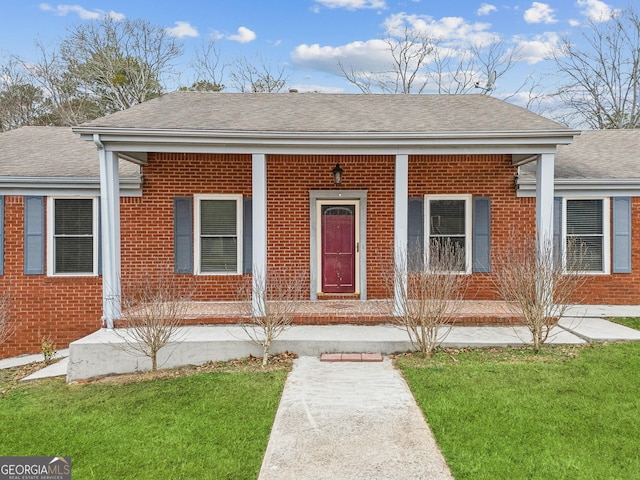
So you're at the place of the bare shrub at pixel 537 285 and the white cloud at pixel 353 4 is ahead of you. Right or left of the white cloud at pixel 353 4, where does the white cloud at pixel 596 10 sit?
right

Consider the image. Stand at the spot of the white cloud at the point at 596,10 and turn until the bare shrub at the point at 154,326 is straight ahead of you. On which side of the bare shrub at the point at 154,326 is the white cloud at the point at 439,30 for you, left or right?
right

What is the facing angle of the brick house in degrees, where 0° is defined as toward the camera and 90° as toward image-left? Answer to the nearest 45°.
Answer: approximately 0°

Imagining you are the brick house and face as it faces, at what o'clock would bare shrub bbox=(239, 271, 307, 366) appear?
The bare shrub is roughly at 12 o'clock from the brick house.

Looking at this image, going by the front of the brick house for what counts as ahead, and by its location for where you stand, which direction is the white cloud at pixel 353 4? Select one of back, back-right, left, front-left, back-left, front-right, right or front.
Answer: back

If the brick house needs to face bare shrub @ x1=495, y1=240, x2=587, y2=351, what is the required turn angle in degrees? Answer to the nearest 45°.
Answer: approximately 45° to its left

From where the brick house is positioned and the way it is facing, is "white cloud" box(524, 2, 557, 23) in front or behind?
behind

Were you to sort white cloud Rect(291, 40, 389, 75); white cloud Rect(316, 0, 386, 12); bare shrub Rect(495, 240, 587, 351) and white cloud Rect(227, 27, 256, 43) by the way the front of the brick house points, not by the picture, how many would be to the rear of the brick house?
3

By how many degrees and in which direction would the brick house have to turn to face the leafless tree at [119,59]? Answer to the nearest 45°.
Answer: approximately 135° to its right

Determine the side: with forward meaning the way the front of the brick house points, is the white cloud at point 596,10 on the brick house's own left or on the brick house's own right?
on the brick house's own left

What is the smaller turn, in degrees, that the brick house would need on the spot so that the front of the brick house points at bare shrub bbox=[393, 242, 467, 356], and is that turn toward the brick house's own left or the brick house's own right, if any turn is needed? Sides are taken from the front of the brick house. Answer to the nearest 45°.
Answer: approximately 45° to the brick house's own left

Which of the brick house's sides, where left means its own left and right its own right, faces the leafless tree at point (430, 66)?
back

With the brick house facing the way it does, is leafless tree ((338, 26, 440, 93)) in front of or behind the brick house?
behind

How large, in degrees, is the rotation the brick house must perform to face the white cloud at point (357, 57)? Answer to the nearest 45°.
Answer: approximately 180°

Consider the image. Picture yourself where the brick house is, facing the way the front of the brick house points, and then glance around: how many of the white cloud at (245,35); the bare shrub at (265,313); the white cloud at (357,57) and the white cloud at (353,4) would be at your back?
3

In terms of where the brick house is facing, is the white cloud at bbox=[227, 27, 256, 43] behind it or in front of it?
behind
